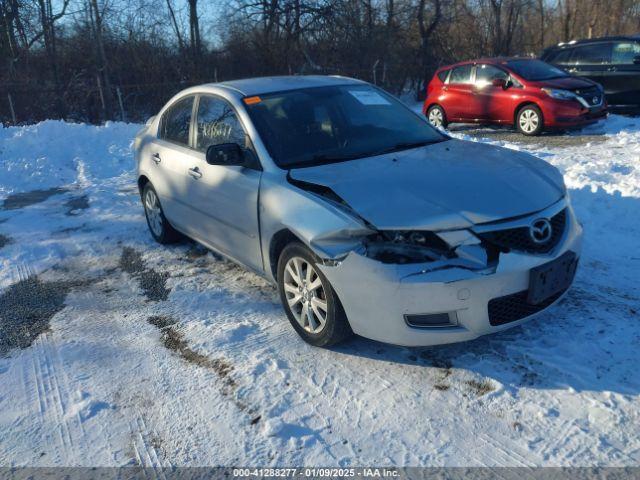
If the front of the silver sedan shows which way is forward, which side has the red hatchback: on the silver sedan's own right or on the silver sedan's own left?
on the silver sedan's own left

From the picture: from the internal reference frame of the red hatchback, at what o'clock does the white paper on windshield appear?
The white paper on windshield is roughly at 2 o'clock from the red hatchback.

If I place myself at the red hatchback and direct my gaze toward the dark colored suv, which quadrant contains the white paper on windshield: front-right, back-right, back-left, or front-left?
back-right

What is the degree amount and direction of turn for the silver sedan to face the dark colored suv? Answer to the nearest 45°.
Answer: approximately 90° to its left

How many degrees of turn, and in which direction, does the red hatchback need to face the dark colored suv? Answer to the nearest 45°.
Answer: approximately 90° to its left

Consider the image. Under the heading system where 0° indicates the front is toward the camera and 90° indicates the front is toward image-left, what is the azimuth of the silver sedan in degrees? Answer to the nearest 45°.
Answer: approximately 315°

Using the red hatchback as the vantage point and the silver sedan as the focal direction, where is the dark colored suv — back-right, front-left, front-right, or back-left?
back-left

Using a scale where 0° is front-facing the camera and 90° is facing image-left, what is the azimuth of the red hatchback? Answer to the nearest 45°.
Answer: approximately 315°

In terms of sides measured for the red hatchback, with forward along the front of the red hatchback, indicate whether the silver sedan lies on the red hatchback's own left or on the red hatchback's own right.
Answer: on the red hatchback's own right
